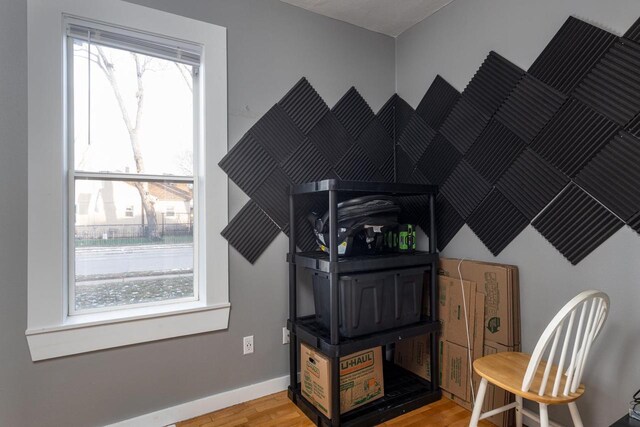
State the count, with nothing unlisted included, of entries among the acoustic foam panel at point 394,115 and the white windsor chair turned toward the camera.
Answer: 1

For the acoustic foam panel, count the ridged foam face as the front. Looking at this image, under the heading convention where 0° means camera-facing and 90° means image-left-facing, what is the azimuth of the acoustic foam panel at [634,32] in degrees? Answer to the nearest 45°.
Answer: approximately 45°

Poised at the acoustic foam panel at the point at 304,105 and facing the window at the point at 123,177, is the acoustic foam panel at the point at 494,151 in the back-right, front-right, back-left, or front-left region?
back-left

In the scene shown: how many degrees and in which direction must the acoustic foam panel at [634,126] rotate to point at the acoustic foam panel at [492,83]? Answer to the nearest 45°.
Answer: approximately 45° to its right

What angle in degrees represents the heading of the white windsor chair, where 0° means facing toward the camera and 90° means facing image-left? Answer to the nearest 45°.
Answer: approximately 135°
